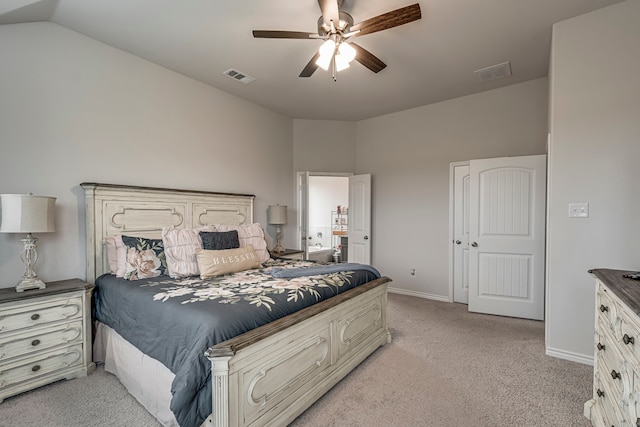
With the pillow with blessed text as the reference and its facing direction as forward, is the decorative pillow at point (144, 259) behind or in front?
behind

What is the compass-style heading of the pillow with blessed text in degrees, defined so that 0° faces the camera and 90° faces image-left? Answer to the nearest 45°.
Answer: approximately 315°

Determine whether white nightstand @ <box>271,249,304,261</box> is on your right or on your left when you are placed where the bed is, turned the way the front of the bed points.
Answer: on your left

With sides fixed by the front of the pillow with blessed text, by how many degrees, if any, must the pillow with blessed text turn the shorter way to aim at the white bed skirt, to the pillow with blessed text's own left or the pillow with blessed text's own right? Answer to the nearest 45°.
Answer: approximately 90° to the pillow with blessed text's own right

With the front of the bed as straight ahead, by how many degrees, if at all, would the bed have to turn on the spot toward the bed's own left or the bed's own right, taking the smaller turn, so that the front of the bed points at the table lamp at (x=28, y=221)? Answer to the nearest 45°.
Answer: approximately 180°

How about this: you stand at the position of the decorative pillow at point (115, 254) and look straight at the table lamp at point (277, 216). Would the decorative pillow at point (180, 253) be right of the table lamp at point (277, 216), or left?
right

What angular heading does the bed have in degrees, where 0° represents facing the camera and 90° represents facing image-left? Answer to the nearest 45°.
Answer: approximately 315°

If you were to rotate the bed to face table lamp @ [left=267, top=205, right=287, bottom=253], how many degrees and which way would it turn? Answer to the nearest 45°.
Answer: approximately 135° to its left
